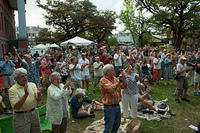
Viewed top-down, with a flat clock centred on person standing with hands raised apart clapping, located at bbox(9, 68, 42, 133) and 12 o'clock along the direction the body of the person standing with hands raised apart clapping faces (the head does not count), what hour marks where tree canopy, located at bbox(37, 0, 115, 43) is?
The tree canopy is roughly at 8 o'clock from the person standing with hands raised apart clapping.

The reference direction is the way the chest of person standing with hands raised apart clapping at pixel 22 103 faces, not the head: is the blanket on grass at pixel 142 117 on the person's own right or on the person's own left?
on the person's own left

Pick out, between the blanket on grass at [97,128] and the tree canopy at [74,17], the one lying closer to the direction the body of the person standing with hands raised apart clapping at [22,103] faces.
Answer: the blanket on grass

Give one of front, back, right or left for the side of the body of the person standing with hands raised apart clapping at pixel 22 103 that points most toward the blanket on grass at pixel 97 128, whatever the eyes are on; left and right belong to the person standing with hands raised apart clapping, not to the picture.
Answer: left

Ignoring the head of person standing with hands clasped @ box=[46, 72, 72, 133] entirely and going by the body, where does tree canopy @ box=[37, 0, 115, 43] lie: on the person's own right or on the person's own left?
on the person's own left

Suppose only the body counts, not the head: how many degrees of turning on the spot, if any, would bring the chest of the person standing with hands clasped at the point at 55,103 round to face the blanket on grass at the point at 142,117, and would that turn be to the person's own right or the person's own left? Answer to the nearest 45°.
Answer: approximately 90° to the person's own left

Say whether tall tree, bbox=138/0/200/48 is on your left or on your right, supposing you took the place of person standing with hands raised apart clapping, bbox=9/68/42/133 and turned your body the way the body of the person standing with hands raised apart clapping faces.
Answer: on your left
